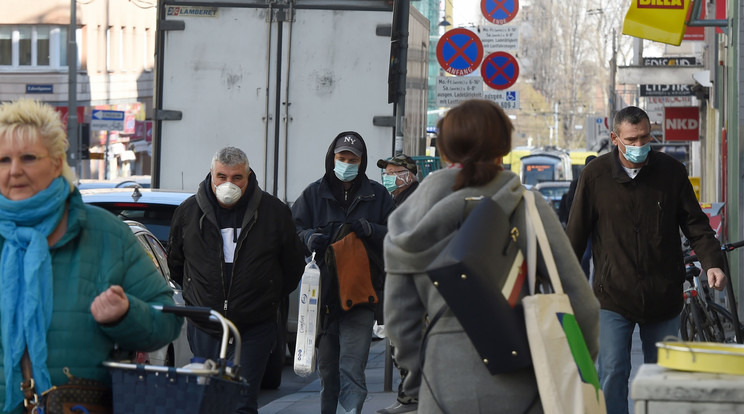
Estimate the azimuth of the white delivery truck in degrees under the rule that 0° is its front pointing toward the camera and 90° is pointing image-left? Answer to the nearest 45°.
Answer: approximately 180°

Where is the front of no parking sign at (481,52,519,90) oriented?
toward the camera

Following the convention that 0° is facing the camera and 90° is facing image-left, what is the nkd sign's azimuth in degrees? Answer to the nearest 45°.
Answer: approximately 0°

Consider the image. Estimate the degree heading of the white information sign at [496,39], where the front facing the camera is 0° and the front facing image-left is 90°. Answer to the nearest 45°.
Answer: approximately 0°

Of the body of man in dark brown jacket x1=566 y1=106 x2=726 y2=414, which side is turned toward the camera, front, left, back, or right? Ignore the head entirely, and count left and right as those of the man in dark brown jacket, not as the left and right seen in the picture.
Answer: front

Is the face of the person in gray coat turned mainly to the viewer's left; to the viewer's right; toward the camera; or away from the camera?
away from the camera

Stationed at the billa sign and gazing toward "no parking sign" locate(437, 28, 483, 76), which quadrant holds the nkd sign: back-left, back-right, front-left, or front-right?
back-right

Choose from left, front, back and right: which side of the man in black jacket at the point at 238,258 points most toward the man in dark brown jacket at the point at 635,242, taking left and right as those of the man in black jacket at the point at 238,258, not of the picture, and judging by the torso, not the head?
left

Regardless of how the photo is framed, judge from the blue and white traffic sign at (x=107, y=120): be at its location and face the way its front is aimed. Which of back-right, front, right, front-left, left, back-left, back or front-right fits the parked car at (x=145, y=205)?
front

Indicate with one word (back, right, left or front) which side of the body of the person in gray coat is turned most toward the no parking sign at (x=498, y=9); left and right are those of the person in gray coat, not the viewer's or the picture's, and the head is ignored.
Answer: front

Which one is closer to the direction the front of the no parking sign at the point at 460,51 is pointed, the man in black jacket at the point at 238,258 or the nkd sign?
the man in black jacket

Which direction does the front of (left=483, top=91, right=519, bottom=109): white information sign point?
toward the camera

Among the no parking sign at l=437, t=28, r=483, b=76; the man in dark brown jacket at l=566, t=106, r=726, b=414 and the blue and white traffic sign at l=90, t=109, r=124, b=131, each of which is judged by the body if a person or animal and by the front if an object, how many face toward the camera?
3
